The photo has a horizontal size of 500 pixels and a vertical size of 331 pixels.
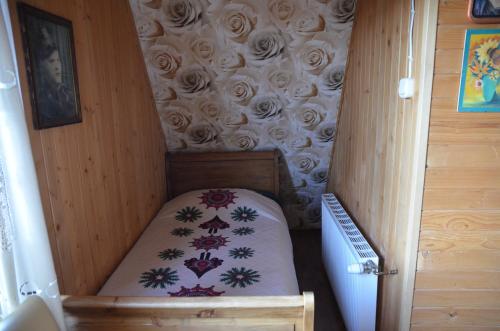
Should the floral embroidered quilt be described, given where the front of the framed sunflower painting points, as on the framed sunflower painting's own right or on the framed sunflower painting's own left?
on the framed sunflower painting's own right

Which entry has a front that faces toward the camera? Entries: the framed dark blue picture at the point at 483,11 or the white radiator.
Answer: the framed dark blue picture

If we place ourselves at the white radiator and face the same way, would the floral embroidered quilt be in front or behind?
in front

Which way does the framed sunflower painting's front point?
toward the camera

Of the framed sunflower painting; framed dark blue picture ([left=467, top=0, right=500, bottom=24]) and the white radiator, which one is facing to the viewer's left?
the white radiator

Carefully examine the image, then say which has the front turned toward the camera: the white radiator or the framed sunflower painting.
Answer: the framed sunflower painting

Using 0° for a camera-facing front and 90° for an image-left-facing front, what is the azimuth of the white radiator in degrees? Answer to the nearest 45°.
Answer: approximately 90°

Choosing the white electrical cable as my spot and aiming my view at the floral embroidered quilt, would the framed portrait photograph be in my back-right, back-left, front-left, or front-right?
front-left

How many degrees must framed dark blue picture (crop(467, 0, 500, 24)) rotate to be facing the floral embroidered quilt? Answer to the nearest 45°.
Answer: approximately 90° to its right
